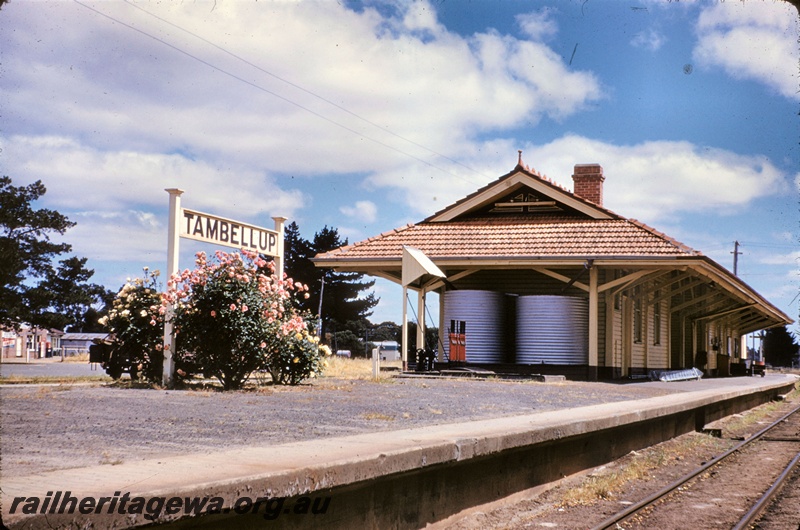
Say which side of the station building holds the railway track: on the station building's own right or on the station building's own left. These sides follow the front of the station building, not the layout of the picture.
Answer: on the station building's own right

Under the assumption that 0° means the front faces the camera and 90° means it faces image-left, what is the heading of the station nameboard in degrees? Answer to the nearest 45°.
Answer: approximately 315°

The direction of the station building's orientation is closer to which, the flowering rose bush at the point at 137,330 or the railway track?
the railway track

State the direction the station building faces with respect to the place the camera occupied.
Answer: facing to the right of the viewer

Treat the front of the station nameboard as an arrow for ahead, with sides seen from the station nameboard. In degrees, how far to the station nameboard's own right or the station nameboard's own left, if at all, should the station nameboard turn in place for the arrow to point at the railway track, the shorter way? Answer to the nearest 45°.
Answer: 0° — it already faces it

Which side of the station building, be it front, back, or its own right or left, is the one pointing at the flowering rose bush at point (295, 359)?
right

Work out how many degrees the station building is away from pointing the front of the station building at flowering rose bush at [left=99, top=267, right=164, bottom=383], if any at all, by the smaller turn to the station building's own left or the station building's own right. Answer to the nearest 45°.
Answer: approximately 135° to the station building's own right

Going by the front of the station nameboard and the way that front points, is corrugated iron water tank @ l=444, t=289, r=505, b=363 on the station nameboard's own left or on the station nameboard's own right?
on the station nameboard's own left

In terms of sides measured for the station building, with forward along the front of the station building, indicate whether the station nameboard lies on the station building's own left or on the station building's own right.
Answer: on the station building's own right
